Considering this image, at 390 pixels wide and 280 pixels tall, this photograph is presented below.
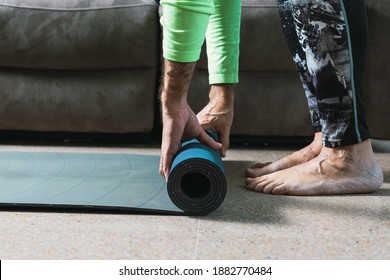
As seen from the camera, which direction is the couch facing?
toward the camera

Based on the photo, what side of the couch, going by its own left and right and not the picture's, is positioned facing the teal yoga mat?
front

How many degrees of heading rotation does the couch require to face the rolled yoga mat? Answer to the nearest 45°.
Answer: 0° — it already faces it
